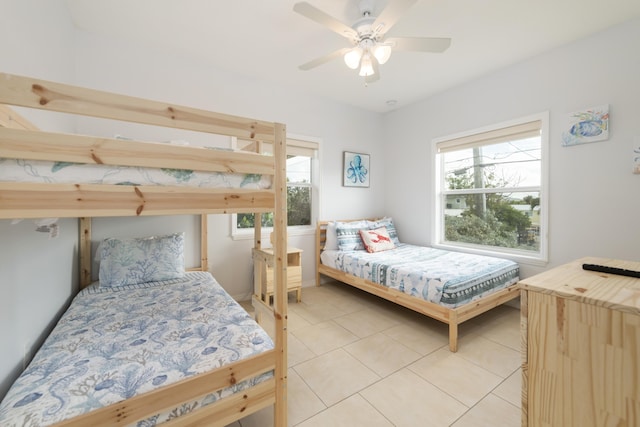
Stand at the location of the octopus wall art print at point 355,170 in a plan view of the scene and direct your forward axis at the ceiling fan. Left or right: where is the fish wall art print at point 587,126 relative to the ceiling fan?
left

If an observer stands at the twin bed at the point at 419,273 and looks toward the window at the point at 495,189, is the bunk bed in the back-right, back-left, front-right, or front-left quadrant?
back-right

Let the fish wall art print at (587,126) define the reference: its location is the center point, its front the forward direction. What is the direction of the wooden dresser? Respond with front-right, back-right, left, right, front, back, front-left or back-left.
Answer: front-left

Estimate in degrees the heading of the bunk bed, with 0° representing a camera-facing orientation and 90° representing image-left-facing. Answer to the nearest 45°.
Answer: approximately 315°

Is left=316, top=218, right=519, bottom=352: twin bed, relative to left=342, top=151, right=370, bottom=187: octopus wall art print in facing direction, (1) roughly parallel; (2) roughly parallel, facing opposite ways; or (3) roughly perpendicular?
roughly parallel

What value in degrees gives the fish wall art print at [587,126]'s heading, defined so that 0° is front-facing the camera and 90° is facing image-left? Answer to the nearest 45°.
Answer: approximately 45°

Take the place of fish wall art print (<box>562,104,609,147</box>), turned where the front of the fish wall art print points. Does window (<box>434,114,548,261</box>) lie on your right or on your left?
on your right

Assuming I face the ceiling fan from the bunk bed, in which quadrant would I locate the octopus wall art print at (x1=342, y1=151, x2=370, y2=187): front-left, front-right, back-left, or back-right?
front-left

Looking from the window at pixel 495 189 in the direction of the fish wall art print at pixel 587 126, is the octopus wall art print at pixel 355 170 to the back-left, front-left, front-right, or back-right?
back-right

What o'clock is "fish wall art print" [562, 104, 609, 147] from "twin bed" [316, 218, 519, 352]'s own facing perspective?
The fish wall art print is roughly at 10 o'clock from the twin bed.

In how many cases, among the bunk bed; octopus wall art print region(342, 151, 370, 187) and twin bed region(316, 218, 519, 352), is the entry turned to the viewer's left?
0

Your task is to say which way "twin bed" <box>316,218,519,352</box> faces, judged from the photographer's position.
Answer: facing the viewer and to the right of the viewer

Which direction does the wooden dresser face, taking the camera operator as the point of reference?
facing away from the viewer and to the left of the viewer

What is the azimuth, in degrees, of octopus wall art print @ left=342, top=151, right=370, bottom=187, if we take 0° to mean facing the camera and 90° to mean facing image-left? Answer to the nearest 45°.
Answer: approximately 315°
